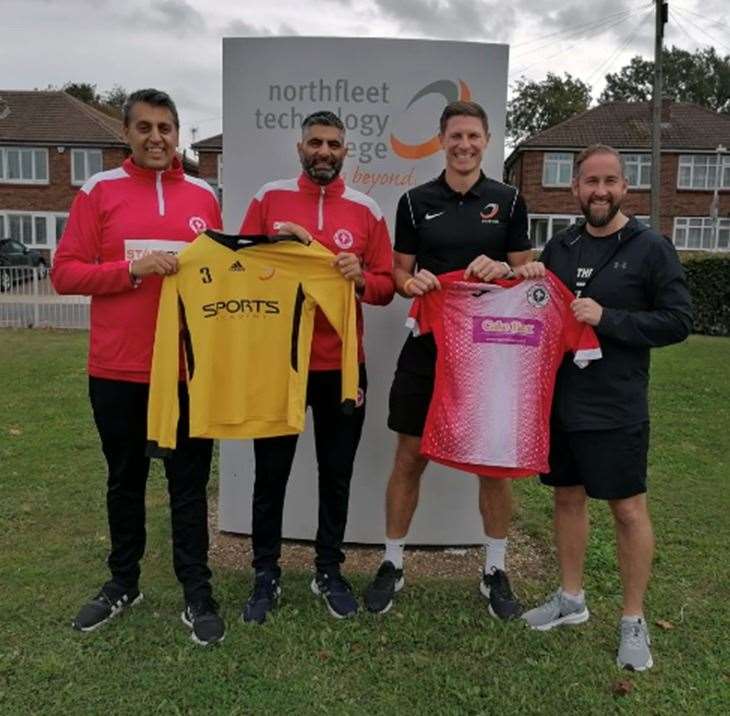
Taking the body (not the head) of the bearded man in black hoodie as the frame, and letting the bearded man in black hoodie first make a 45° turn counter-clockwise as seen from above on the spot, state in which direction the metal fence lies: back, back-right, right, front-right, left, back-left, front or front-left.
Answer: back-right

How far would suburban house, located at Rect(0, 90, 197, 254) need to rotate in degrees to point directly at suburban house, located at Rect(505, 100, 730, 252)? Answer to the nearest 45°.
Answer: approximately 90° to its left

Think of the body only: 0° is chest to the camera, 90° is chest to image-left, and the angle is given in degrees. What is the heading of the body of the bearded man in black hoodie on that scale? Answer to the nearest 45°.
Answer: approximately 45°

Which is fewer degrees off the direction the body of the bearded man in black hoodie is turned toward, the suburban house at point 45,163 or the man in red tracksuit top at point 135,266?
the man in red tracksuit top

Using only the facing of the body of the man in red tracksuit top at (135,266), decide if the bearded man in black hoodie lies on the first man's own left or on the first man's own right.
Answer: on the first man's own left

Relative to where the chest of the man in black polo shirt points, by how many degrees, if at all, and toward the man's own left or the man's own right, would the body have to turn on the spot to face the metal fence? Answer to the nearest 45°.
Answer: approximately 135° to the man's own right

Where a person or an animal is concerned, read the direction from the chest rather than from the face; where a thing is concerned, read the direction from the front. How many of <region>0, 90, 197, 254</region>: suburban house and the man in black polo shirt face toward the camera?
2

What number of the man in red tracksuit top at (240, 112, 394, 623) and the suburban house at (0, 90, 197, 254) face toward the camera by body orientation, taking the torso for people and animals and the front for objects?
2

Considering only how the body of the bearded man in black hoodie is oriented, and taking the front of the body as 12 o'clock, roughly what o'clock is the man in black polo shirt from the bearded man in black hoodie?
The man in black polo shirt is roughly at 2 o'clock from the bearded man in black hoodie.

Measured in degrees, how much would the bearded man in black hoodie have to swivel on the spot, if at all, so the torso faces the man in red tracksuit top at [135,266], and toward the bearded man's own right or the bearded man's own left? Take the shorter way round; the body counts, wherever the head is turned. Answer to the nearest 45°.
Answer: approximately 45° to the bearded man's own right
